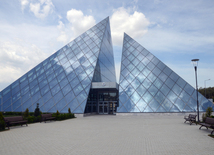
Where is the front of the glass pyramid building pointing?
toward the camera
